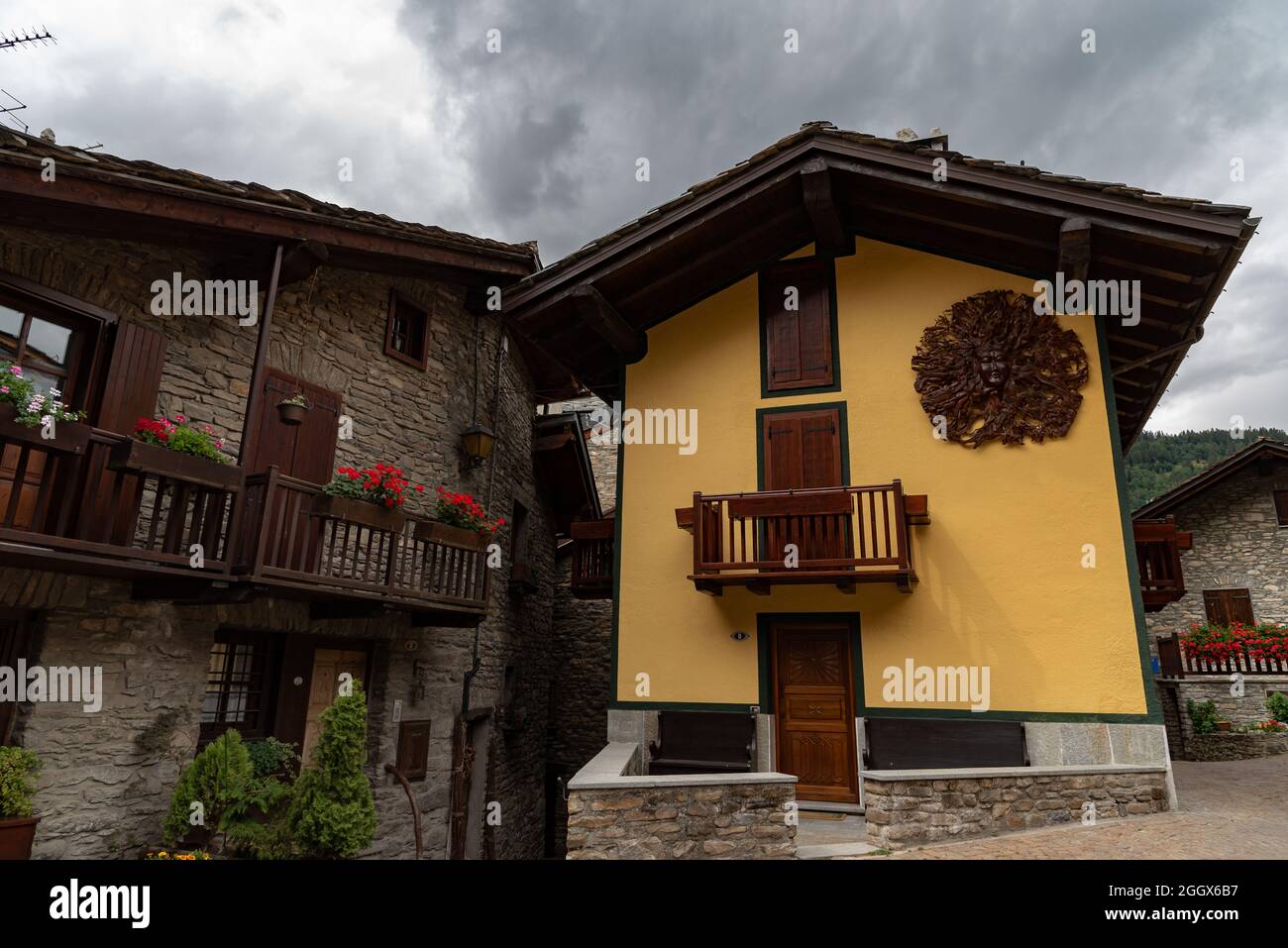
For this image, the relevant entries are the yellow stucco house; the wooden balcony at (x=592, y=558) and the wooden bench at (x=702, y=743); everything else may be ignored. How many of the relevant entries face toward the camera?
3

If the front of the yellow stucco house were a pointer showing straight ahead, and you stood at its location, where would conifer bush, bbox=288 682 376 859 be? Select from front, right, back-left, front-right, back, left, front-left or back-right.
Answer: front-right

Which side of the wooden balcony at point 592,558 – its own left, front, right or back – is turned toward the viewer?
front

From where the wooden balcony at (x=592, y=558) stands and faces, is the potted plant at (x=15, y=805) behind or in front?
in front

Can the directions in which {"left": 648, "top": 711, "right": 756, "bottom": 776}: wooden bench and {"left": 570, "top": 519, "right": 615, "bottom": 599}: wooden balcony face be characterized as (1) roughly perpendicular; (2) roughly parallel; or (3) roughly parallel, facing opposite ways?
roughly parallel

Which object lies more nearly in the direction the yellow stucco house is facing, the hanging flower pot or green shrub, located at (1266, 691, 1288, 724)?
the hanging flower pot

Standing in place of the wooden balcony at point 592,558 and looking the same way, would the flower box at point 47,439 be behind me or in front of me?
in front

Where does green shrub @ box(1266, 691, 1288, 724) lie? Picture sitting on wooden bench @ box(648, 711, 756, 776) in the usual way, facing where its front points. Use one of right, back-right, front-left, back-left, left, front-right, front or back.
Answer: back-left

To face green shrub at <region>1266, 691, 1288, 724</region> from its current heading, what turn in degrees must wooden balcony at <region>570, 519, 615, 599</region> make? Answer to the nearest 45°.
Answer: approximately 90° to its left

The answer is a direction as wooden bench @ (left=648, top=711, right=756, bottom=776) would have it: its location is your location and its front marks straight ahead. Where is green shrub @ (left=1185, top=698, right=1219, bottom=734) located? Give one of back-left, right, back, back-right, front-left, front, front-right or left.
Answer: back-left

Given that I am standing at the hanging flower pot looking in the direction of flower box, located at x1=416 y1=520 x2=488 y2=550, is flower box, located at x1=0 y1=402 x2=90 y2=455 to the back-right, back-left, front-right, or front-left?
back-right

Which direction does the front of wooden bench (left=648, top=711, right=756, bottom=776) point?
toward the camera

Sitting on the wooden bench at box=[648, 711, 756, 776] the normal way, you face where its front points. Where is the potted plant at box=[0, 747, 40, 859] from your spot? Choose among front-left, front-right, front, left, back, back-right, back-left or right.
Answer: front-right
